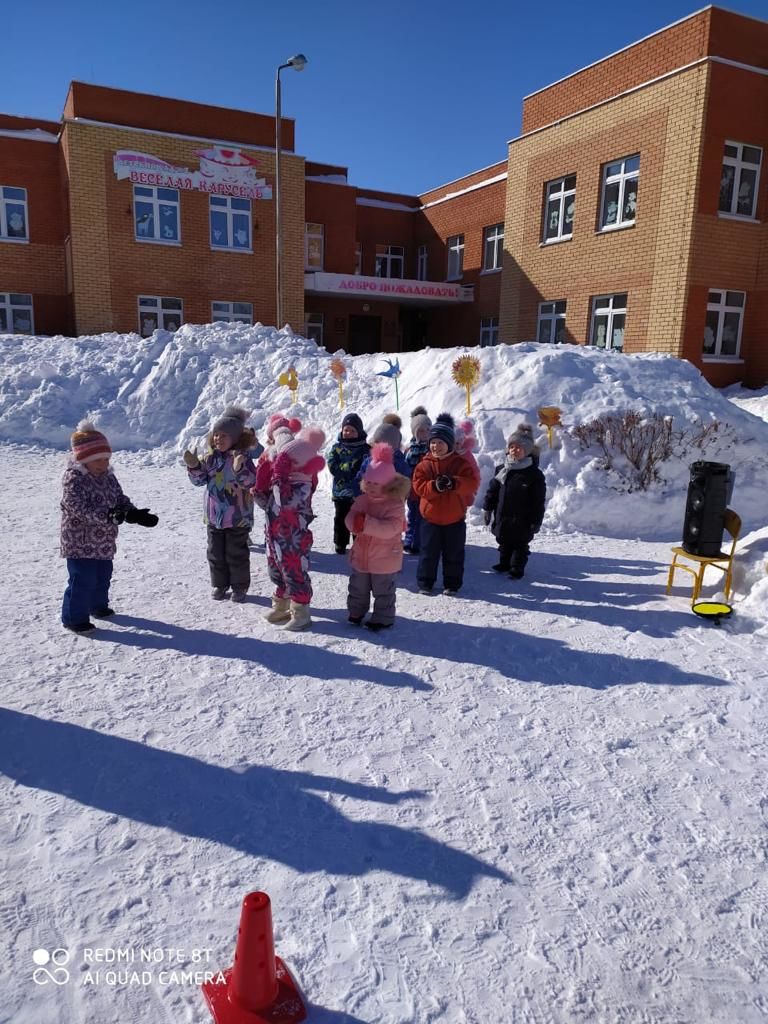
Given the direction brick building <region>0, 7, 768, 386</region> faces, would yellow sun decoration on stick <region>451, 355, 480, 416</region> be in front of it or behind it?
in front

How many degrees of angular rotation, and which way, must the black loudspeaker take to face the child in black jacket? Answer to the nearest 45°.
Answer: approximately 45° to its right

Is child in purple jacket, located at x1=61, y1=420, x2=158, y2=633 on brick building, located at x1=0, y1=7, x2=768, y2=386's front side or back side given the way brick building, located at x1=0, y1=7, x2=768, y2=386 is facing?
on the front side

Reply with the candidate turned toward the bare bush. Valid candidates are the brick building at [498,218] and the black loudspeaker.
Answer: the brick building

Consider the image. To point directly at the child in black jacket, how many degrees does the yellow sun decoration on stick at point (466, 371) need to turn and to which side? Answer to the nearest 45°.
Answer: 0° — it already faces them

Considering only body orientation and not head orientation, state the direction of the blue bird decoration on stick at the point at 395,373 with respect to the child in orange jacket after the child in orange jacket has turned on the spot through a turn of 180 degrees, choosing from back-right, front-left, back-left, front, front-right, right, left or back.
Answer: front

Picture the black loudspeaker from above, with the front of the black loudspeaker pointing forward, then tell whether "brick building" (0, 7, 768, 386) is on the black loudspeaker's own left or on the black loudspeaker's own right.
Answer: on the black loudspeaker's own right

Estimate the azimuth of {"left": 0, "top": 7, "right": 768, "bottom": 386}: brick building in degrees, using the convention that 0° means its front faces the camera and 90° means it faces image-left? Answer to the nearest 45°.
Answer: approximately 0°

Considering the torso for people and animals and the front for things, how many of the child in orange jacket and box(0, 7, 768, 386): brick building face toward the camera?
2

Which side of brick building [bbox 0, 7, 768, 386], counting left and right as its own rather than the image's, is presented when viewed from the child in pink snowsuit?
front

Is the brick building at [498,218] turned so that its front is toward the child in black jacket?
yes
